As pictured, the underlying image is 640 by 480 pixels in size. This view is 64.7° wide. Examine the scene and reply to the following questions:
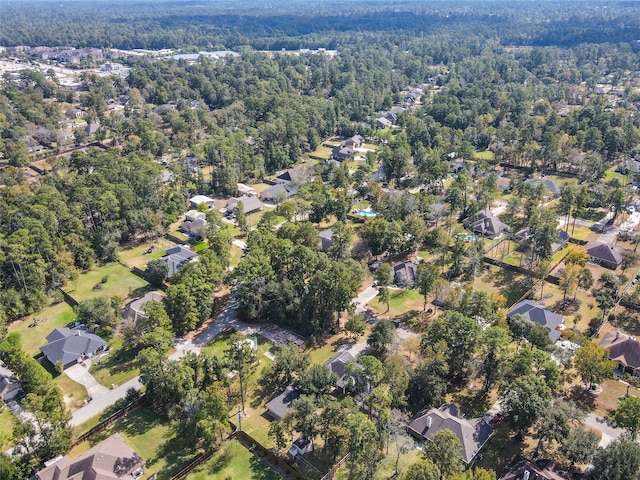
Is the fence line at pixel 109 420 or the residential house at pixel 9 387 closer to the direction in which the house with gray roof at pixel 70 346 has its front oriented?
the fence line

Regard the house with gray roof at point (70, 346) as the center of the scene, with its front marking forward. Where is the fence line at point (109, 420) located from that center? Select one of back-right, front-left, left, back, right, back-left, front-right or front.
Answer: front-right

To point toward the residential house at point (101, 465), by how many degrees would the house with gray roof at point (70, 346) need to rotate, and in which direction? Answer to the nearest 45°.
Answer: approximately 45° to its right

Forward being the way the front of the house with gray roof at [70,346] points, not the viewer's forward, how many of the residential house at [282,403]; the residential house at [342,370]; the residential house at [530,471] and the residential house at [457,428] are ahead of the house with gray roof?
4

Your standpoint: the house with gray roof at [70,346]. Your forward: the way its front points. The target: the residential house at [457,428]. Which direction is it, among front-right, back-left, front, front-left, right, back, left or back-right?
front

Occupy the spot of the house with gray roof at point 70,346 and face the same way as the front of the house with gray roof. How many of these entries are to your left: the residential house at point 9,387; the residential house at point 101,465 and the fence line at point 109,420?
0

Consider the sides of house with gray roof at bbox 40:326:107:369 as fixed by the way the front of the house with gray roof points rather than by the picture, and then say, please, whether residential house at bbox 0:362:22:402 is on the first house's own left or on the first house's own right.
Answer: on the first house's own right

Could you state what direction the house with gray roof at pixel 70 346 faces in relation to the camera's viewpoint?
facing the viewer and to the right of the viewer

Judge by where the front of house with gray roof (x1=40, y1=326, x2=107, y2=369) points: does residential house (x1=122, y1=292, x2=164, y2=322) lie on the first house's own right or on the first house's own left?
on the first house's own left

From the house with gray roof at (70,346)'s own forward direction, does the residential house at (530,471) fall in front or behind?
in front
